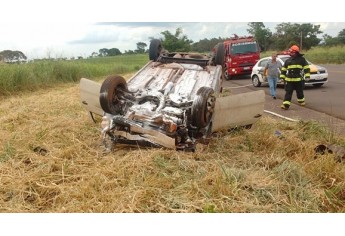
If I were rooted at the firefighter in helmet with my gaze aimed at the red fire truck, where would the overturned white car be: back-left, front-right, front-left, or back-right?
back-left

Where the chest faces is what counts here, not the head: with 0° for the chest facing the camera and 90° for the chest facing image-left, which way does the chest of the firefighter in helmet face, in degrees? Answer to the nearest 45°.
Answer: approximately 45°

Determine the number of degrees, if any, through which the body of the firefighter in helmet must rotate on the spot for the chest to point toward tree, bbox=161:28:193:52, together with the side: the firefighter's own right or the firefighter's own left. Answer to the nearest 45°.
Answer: approximately 90° to the firefighter's own right

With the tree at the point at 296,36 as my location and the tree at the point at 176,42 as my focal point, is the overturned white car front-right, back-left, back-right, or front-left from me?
front-left

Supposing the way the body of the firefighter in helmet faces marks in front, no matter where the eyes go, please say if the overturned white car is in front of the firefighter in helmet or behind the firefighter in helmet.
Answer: in front

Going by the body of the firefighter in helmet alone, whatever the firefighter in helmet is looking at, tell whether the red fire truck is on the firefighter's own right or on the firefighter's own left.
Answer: on the firefighter's own right

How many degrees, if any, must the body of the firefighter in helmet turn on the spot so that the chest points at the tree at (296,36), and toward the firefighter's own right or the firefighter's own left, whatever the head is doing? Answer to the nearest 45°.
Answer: approximately 135° to the firefighter's own right

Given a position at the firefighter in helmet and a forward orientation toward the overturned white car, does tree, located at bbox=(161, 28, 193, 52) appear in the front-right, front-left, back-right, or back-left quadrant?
back-right

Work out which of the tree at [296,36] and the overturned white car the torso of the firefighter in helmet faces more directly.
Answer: the overturned white car
